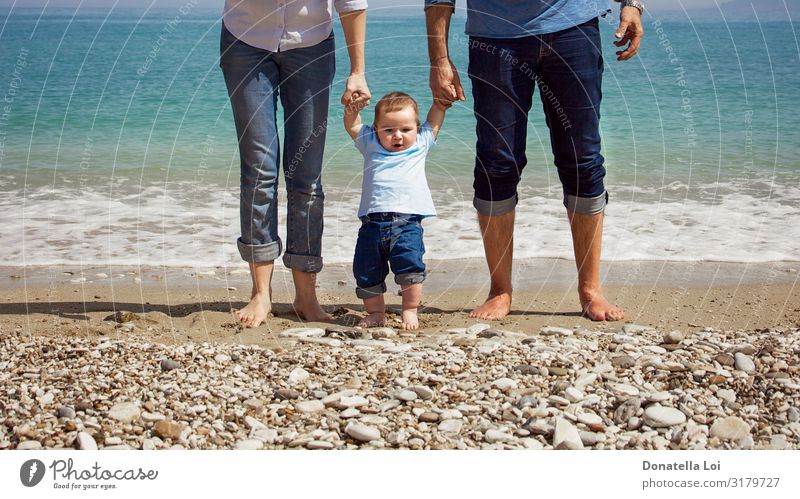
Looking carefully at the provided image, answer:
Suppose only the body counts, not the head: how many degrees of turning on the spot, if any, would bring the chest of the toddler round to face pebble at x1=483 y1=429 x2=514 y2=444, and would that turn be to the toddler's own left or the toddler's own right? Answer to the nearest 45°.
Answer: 0° — they already face it

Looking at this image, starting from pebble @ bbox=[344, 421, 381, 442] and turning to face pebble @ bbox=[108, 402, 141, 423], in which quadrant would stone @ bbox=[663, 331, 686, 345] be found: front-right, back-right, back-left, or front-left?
back-right

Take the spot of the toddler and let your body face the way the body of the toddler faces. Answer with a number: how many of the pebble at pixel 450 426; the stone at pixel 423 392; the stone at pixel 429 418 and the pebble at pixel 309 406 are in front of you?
4

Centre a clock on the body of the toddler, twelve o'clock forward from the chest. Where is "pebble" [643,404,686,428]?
The pebble is roughly at 11 o'clock from the toddler.

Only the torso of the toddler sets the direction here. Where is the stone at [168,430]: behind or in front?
in front

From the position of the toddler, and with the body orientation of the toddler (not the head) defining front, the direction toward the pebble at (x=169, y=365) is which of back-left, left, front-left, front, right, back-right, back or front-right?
front-right

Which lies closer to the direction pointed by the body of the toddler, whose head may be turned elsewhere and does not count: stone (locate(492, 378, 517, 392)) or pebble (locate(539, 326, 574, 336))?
the stone

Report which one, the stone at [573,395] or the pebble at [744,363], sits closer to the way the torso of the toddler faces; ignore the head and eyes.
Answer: the stone

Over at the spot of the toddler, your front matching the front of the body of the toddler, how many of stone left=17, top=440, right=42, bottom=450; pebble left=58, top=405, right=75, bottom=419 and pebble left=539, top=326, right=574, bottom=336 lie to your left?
1

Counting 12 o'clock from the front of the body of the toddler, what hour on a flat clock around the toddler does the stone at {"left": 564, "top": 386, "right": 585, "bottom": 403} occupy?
The stone is roughly at 11 o'clock from the toddler.

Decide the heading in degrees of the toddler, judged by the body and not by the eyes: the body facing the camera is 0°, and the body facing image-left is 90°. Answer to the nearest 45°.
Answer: approximately 0°

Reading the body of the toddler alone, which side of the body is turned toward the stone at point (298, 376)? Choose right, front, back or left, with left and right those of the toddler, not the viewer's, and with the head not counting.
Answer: front

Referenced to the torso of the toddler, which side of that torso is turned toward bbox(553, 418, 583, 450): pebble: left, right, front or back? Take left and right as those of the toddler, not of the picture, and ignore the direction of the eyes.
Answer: front

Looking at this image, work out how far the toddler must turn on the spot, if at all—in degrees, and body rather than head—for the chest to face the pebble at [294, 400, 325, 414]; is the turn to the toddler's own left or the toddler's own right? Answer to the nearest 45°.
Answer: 0° — they already face it

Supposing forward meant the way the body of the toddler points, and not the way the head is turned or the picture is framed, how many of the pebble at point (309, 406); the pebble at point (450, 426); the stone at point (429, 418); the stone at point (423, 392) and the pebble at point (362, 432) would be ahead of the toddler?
5

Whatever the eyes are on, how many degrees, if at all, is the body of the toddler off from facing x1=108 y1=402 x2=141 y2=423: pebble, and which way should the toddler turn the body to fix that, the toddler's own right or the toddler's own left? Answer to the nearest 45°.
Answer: approximately 45° to the toddler's own right

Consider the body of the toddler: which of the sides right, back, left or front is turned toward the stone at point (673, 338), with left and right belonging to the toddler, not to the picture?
left

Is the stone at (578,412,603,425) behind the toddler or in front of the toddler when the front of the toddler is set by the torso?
in front
